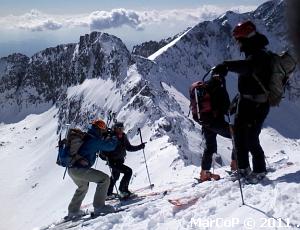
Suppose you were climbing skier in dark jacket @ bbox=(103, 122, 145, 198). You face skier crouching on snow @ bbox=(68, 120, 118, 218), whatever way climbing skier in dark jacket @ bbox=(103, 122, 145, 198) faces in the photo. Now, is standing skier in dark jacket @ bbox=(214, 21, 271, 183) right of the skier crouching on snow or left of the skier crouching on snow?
left

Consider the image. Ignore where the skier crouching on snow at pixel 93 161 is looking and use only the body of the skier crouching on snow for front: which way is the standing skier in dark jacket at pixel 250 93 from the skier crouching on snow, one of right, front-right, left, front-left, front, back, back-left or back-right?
front-right

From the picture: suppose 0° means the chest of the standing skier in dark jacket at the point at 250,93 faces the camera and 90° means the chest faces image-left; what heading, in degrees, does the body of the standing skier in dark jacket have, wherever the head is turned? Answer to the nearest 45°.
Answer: approximately 90°

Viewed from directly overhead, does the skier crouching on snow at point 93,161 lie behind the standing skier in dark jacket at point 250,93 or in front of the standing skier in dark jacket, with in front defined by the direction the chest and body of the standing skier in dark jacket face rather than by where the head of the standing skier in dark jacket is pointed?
in front

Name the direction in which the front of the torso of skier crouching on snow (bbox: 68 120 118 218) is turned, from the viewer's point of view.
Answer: to the viewer's right

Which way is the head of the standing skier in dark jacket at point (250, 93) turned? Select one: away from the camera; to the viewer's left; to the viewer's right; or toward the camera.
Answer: to the viewer's left

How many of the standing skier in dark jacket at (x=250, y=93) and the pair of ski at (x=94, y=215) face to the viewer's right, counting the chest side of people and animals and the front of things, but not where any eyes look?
1

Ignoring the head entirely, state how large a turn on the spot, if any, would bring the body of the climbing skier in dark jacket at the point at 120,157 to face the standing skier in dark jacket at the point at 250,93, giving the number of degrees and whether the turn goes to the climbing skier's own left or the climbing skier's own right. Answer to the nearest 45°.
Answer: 0° — they already face them

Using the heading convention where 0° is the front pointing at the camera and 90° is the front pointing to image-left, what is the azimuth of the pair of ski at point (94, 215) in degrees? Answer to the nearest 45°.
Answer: approximately 270°

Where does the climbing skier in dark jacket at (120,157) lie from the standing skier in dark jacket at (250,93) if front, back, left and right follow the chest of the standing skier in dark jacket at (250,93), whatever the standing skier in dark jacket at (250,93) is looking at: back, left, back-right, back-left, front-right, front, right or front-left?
front-right

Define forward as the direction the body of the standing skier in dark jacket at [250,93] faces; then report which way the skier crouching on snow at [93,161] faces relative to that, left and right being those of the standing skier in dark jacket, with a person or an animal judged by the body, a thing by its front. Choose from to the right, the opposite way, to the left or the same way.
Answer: the opposite way
